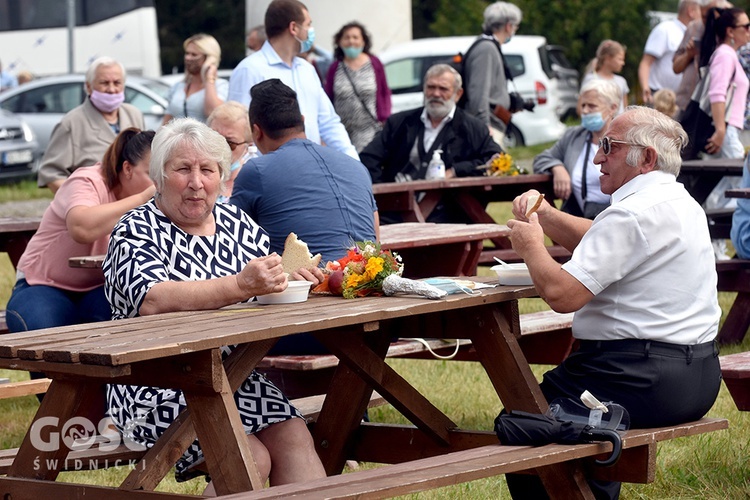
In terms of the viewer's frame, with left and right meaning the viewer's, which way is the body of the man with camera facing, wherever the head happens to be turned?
facing to the right of the viewer

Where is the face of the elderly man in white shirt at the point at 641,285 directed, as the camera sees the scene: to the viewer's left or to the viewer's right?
to the viewer's left

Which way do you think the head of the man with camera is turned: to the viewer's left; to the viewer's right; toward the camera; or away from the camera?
to the viewer's right

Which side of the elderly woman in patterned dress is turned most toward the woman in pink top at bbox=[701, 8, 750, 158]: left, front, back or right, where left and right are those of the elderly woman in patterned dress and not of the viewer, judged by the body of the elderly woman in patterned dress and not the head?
left

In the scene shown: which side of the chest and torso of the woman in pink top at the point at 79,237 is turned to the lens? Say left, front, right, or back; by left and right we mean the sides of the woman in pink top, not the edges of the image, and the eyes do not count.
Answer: right
